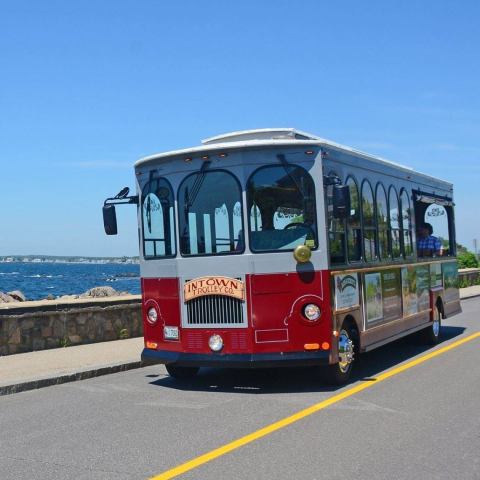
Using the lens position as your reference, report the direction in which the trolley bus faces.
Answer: facing the viewer and to the left of the viewer

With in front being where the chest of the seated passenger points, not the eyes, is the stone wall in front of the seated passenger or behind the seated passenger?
in front

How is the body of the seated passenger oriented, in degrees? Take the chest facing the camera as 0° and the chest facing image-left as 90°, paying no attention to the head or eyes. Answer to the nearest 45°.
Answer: approximately 45°

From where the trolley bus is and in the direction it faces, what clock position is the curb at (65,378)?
The curb is roughly at 2 o'clock from the trolley bus.

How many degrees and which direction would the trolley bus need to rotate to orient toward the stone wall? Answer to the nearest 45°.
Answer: approximately 90° to its right

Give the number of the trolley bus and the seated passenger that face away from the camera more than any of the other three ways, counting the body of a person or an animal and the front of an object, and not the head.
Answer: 0

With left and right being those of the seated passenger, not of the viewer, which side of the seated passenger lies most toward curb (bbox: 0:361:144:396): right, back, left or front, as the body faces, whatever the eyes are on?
front

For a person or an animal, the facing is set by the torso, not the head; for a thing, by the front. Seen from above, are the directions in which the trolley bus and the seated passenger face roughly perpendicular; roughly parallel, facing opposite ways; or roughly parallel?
roughly parallel
